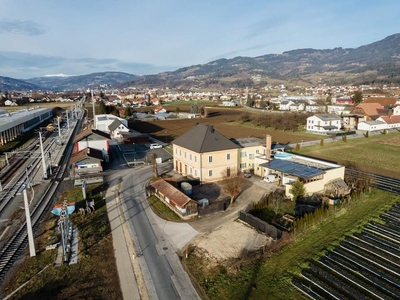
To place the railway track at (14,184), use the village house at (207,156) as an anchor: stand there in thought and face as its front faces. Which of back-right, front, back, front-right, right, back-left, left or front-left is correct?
front-right

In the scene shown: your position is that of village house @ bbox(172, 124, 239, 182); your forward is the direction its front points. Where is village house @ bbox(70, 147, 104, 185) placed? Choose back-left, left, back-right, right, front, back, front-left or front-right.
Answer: front-right

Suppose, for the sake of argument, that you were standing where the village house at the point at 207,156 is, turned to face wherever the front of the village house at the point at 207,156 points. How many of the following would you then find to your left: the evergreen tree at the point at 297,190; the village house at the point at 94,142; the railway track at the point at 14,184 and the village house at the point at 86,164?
1

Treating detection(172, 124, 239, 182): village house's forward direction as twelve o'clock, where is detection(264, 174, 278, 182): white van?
The white van is roughly at 8 o'clock from the village house.

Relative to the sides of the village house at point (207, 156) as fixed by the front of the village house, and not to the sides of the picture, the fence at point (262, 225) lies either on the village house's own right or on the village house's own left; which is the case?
on the village house's own left

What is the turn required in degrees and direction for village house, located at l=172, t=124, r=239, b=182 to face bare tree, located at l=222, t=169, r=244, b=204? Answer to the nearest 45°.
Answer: approximately 90° to its left

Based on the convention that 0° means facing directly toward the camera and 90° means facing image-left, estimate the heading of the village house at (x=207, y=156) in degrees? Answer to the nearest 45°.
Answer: approximately 45°

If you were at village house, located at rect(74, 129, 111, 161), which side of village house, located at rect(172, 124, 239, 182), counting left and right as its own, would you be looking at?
right

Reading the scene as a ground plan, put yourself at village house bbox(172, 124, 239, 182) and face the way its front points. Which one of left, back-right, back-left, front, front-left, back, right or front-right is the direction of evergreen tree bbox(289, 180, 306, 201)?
left

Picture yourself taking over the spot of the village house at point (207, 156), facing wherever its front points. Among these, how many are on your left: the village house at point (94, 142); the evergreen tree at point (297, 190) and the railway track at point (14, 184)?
1

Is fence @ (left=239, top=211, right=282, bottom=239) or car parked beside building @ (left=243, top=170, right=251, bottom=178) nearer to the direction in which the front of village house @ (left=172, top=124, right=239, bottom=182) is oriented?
the fence

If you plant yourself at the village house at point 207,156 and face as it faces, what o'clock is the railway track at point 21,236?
The railway track is roughly at 12 o'clock from the village house.

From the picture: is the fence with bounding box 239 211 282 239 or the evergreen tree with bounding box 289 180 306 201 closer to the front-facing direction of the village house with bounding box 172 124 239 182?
the fence

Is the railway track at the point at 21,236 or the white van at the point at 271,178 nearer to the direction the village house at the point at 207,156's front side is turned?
the railway track
